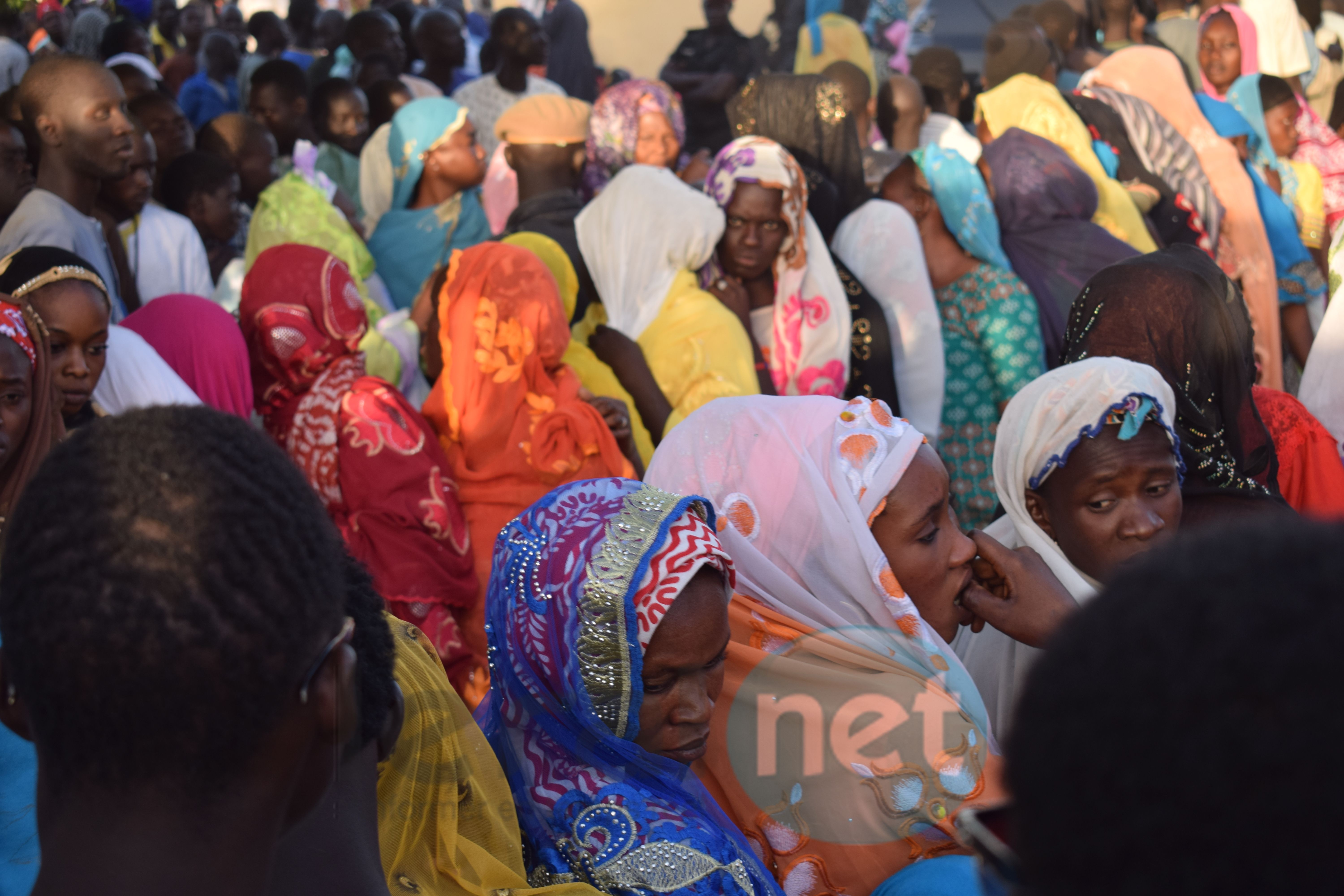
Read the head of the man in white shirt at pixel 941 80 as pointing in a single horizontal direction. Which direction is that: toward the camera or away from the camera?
away from the camera

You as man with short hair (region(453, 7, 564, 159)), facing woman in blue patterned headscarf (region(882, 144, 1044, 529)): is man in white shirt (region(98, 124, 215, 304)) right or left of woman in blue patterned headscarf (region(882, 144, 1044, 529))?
right

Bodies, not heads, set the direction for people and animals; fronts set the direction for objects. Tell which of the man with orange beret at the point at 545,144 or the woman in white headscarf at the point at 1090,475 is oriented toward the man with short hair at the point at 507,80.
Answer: the man with orange beret at the point at 545,144

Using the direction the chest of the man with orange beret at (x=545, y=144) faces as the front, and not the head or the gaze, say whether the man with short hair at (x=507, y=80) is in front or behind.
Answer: in front

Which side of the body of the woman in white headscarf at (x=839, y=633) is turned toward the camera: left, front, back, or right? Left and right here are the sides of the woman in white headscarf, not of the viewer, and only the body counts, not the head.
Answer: right

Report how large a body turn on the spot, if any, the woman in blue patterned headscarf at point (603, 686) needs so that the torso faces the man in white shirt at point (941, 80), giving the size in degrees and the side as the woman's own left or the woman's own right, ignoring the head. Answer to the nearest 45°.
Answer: approximately 135° to the woman's own left

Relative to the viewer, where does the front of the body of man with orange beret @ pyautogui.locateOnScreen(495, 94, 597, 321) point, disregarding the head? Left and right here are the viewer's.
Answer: facing away from the viewer

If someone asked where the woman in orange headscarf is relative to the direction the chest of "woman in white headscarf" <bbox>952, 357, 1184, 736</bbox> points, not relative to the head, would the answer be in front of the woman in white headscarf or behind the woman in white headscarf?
behind

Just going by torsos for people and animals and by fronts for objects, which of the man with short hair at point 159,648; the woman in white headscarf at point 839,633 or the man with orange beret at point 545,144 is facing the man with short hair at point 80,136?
the man with short hair at point 159,648

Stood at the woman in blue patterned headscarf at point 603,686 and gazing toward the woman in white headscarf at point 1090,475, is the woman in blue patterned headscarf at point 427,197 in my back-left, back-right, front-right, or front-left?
front-left

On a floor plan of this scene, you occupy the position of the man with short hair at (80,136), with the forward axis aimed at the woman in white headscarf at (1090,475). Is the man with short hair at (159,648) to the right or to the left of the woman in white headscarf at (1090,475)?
right

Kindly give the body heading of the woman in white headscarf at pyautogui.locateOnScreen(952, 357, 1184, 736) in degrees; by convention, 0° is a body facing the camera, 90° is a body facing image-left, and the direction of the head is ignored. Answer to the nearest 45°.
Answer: approximately 315°

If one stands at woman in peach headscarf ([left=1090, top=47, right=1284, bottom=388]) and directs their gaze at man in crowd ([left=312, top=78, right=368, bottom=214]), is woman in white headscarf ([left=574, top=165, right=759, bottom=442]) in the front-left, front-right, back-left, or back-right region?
front-left

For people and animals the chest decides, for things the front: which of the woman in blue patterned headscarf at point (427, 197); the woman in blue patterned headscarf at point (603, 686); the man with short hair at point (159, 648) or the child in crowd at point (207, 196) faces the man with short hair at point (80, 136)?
the man with short hair at point (159, 648)
